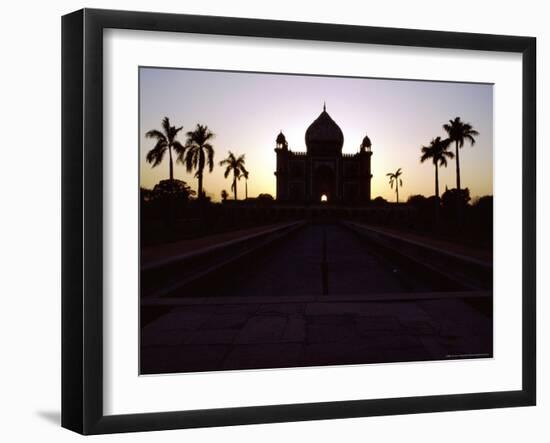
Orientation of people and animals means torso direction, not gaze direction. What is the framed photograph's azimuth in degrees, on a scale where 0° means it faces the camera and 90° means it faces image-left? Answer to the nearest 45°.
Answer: approximately 315°
